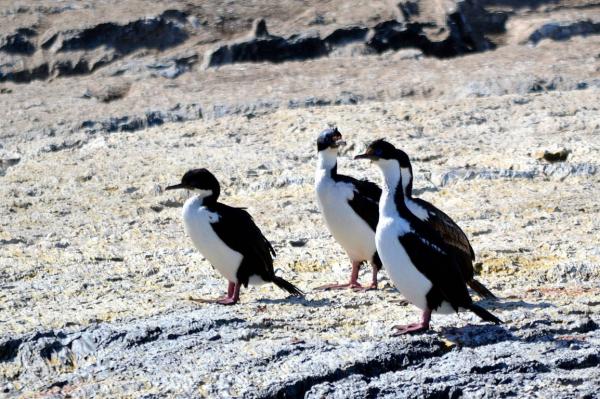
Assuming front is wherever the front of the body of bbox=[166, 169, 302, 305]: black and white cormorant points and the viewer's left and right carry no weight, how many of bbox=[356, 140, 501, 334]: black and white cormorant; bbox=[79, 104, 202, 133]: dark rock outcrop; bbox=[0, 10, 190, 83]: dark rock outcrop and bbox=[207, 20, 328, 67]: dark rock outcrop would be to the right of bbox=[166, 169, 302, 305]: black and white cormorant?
3

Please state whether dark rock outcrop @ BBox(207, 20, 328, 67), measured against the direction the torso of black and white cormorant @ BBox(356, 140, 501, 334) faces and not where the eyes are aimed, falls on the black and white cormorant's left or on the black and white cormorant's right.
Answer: on the black and white cormorant's right

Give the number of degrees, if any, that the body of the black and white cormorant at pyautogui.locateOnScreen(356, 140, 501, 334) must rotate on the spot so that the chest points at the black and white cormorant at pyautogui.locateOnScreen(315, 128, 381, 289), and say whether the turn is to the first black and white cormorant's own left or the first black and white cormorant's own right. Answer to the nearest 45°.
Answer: approximately 90° to the first black and white cormorant's own right

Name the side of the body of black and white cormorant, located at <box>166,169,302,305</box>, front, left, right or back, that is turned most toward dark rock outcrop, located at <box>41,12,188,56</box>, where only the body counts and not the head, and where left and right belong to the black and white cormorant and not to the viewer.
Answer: right

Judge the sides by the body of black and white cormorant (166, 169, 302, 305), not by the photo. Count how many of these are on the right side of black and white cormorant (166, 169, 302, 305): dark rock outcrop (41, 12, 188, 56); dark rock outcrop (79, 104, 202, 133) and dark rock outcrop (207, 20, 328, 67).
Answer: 3

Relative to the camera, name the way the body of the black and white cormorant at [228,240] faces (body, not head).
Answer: to the viewer's left

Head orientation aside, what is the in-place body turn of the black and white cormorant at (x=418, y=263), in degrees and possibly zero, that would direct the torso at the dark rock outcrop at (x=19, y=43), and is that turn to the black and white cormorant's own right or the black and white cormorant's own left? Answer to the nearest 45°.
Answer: approximately 45° to the black and white cormorant's own right

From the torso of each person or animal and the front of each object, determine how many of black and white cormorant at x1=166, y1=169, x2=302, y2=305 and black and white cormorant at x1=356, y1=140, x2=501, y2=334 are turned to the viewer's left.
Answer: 2

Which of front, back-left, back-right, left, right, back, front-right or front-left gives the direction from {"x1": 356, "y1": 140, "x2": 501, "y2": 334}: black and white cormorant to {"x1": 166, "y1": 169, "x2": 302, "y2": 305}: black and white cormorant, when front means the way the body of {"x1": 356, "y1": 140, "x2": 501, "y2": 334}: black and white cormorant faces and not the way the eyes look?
front-right

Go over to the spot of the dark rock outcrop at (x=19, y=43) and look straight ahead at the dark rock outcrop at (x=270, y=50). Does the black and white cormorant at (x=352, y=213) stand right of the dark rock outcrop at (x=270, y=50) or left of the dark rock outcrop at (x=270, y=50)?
right

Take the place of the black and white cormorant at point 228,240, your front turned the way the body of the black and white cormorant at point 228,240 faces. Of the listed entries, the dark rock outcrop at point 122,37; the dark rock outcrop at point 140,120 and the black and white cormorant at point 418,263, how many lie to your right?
2

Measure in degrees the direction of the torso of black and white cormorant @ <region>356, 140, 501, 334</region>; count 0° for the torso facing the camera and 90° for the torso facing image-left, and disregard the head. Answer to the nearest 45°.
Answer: approximately 90°
